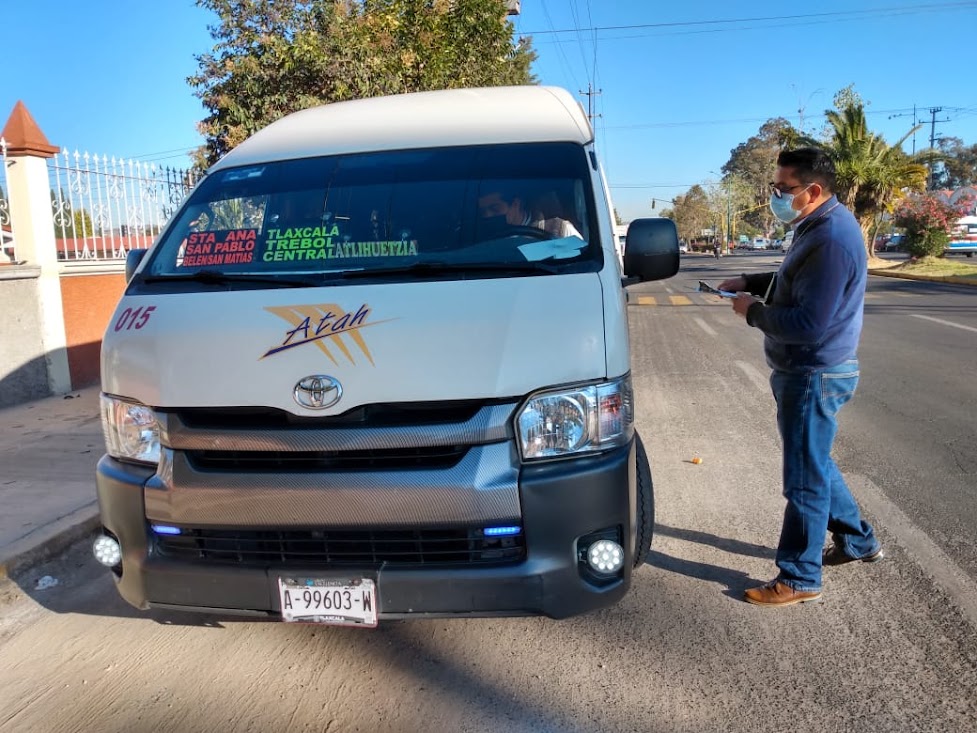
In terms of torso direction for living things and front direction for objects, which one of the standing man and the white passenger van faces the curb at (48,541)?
the standing man

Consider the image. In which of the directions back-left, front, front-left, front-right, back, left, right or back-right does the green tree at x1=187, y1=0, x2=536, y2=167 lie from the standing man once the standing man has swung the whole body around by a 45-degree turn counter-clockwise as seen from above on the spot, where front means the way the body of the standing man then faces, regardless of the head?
right

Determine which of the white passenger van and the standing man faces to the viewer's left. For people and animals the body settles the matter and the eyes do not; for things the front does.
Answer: the standing man

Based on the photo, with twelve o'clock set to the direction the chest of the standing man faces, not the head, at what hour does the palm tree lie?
The palm tree is roughly at 3 o'clock from the standing man.

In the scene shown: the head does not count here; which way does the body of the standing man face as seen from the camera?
to the viewer's left

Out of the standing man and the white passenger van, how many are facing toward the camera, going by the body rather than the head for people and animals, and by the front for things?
1

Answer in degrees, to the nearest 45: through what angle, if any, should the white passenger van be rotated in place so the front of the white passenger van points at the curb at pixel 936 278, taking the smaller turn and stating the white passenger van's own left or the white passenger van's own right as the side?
approximately 135° to the white passenger van's own left

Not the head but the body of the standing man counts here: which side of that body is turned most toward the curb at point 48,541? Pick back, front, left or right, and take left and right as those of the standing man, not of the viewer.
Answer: front

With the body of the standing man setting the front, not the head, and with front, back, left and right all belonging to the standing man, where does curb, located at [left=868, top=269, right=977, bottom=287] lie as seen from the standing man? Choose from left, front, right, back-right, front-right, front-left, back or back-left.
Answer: right

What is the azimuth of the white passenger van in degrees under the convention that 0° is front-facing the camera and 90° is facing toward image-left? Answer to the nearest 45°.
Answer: approximately 0°
